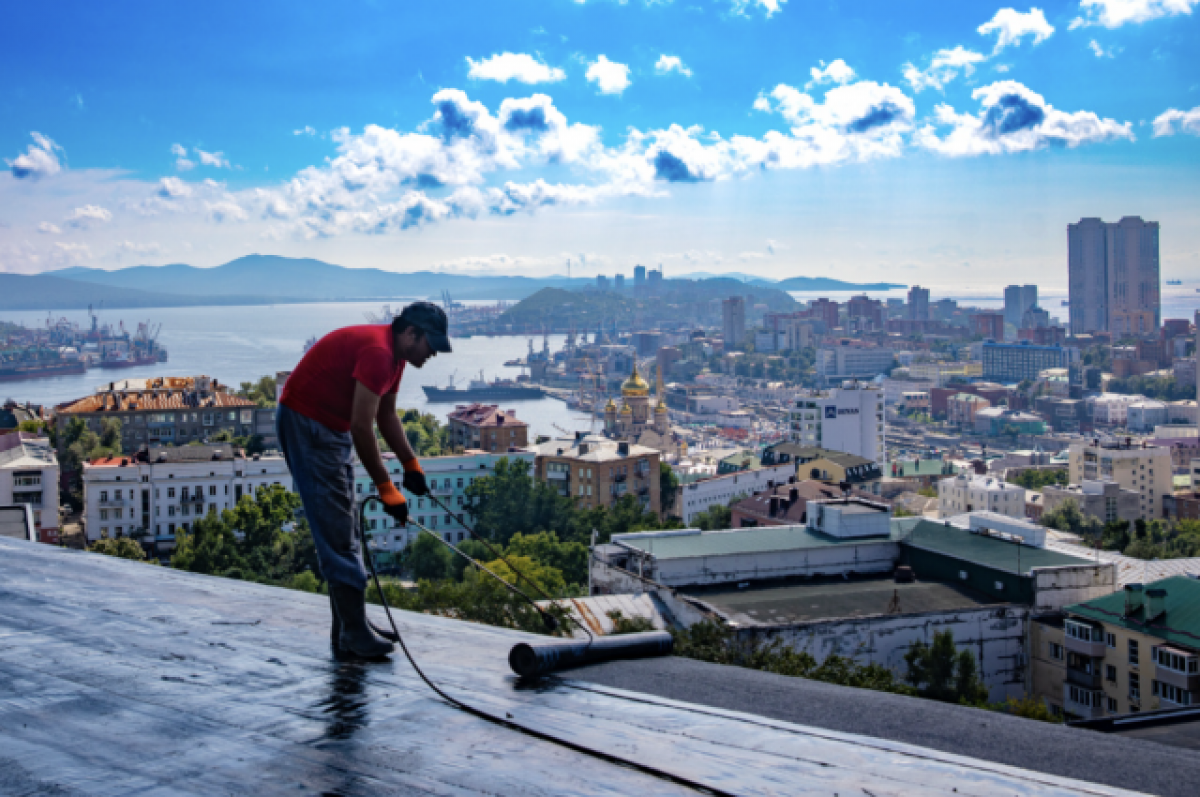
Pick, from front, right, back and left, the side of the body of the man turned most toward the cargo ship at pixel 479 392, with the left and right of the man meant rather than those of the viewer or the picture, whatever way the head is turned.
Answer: left

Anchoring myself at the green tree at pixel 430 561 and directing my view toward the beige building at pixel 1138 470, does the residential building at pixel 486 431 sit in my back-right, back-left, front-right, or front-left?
front-left

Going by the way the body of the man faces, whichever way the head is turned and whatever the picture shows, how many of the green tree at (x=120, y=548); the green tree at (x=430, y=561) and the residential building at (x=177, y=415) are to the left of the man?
3

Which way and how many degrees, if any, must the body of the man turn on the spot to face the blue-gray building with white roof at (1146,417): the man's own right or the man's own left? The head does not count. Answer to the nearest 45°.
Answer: approximately 45° to the man's own left

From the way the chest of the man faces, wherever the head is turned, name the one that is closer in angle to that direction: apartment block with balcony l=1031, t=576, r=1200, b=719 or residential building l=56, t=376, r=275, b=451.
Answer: the apartment block with balcony

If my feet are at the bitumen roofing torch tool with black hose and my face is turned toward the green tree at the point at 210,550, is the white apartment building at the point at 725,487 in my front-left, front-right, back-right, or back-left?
front-right

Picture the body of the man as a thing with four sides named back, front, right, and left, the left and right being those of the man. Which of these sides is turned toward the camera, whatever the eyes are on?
right

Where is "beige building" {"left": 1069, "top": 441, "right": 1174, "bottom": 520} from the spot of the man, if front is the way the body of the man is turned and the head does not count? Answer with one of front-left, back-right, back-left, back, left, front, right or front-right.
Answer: front-left

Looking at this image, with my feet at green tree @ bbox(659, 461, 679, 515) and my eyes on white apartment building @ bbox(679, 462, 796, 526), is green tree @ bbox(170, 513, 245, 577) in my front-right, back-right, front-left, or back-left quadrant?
back-right

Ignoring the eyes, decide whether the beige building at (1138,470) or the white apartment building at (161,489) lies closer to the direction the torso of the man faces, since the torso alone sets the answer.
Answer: the beige building

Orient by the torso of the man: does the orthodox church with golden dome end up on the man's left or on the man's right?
on the man's left

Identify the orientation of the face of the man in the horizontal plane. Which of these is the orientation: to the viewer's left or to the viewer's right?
to the viewer's right

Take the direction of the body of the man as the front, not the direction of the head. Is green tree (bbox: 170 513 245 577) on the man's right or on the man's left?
on the man's left

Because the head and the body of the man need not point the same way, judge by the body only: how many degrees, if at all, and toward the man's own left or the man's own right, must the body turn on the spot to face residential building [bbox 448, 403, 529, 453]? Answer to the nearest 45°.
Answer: approximately 90° to the man's own left

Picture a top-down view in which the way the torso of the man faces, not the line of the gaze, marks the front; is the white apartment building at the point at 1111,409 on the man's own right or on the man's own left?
on the man's own left
